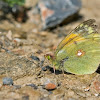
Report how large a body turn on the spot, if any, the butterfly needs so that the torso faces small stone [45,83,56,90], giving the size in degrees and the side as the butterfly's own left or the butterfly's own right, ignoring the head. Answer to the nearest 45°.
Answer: approximately 45° to the butterfly's own left

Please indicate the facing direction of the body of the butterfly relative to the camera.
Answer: to the viewer's left

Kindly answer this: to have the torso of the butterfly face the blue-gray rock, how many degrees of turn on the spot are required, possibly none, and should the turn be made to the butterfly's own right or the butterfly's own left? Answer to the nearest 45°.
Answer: approximately 90° to the butterfly's own right

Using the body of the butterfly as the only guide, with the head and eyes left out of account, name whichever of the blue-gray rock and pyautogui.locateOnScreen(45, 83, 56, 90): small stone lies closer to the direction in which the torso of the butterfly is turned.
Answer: the small stone

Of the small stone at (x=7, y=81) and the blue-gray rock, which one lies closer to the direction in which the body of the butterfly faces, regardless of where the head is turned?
the small stone

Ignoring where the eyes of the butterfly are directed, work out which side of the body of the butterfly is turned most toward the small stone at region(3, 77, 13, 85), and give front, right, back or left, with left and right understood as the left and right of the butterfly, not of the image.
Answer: front
